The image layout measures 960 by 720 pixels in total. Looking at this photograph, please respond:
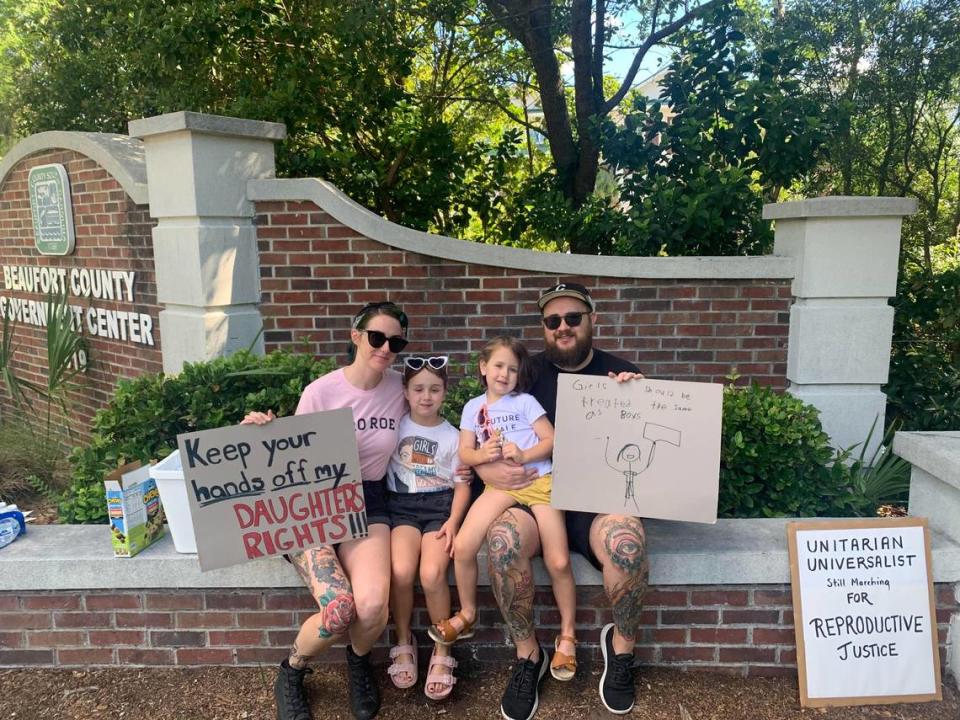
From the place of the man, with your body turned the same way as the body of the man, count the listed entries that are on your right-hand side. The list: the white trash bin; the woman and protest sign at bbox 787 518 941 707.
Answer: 2

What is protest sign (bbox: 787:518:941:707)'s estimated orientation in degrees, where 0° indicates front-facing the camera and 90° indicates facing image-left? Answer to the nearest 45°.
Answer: approximately 0°

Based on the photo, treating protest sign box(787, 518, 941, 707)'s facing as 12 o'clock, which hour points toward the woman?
The woman is roughly at 2 o'clock from the protest sign.

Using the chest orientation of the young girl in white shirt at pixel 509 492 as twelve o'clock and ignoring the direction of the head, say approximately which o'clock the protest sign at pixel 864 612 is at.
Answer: The protest sign is roughly at 9 o'clock from the young girl in white shirt.

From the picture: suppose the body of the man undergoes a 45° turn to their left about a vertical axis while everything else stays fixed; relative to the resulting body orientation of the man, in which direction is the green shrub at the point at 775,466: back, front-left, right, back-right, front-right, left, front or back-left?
left

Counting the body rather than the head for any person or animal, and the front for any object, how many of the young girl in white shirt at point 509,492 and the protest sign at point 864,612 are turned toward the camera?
2

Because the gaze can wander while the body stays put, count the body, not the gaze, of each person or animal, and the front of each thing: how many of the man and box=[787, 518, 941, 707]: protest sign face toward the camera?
2

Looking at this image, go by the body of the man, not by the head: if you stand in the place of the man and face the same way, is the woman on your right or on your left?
on your right

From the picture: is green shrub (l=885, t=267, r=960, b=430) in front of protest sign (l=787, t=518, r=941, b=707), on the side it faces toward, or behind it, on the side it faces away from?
behind

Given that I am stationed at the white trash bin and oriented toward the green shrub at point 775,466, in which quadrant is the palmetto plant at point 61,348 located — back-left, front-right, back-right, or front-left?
back-left
